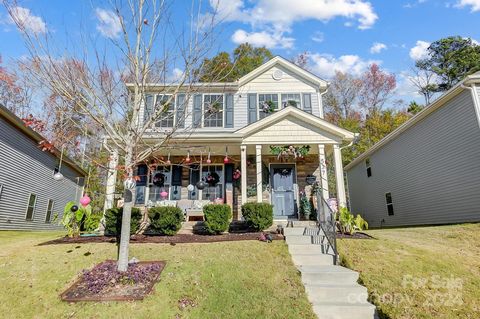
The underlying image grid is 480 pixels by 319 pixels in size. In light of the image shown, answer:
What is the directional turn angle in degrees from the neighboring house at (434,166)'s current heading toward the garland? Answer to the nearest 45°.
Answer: approximately 90° to its right

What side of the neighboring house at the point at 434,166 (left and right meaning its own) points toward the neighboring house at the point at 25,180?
right

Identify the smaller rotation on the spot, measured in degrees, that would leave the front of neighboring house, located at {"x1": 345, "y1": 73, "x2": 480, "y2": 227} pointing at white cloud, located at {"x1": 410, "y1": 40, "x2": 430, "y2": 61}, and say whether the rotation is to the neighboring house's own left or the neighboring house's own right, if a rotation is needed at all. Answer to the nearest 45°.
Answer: approximately 135° to the neighboring house's own left

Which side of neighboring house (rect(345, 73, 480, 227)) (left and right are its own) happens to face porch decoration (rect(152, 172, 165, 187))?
right

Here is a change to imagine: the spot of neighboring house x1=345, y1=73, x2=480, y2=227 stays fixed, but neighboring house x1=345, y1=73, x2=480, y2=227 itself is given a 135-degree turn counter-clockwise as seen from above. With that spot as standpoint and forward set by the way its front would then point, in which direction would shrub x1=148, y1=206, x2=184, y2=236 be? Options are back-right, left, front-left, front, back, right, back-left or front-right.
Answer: back-left

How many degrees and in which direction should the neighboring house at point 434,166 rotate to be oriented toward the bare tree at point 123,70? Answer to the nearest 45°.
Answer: approximately 90° to its right

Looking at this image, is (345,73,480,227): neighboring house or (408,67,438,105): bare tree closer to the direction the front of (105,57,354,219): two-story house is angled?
the neighboring house

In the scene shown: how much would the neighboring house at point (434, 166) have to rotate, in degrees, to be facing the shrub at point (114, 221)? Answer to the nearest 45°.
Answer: approximately 90° to its right

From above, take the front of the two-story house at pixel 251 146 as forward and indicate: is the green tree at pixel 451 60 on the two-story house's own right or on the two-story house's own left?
on the two-story house's own left

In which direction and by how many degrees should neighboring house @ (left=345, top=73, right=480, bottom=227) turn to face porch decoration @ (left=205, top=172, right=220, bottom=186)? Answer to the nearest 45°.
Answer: approximately 90° to its right
